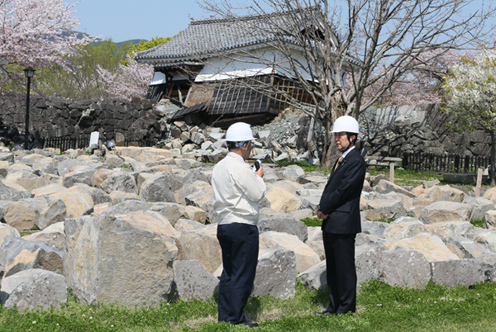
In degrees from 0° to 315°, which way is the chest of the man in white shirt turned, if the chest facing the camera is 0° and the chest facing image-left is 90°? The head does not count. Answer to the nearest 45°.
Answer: approximately 225°

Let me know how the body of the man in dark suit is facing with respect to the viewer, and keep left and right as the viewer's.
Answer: facing the viewer and to the left of the viewer

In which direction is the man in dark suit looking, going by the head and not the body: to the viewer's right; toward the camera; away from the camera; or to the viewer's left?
to the viewer's left

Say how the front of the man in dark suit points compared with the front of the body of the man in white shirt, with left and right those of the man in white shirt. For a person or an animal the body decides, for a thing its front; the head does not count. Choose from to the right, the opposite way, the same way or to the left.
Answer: the opposite way

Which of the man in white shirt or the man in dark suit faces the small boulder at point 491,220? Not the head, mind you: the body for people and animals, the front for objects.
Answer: the man in white shirt

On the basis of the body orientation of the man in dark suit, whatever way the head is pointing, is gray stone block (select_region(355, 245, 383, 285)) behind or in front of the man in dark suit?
behind

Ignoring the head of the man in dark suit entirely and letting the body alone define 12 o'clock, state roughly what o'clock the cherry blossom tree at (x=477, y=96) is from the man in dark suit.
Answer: The cherry blossom tree is roughly at 5 o'clock from the man in dark suit.

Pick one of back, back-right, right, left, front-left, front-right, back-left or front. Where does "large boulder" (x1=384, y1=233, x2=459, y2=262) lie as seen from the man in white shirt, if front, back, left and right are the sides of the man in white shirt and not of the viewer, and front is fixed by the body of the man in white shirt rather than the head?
front

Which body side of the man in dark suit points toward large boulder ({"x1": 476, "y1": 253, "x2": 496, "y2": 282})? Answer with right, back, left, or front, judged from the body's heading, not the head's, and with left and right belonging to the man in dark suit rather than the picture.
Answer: back

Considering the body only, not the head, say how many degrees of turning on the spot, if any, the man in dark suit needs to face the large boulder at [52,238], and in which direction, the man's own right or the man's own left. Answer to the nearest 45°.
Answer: approximately 45° to the man's own right

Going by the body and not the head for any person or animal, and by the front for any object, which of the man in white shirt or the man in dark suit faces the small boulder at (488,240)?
the man in white shirt

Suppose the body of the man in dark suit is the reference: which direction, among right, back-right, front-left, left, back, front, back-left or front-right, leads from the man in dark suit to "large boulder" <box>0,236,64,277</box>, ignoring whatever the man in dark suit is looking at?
front-right

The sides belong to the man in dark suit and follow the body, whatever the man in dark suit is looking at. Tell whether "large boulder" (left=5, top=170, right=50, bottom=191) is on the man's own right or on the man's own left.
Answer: on the man's own right

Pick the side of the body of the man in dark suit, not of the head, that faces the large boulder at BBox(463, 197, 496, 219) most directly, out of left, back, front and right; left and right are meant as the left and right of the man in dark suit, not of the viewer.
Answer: back

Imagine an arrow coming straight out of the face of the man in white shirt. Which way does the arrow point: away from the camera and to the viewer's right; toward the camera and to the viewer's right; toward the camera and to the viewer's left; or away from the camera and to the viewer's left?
away from the camera and to the viewer's right
